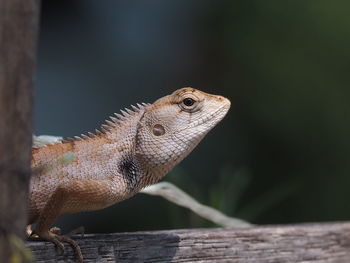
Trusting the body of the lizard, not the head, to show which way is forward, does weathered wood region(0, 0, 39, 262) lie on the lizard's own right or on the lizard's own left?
on the lizard's own right

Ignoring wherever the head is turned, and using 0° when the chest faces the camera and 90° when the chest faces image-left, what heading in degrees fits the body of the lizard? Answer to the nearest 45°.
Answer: approximately 270°
